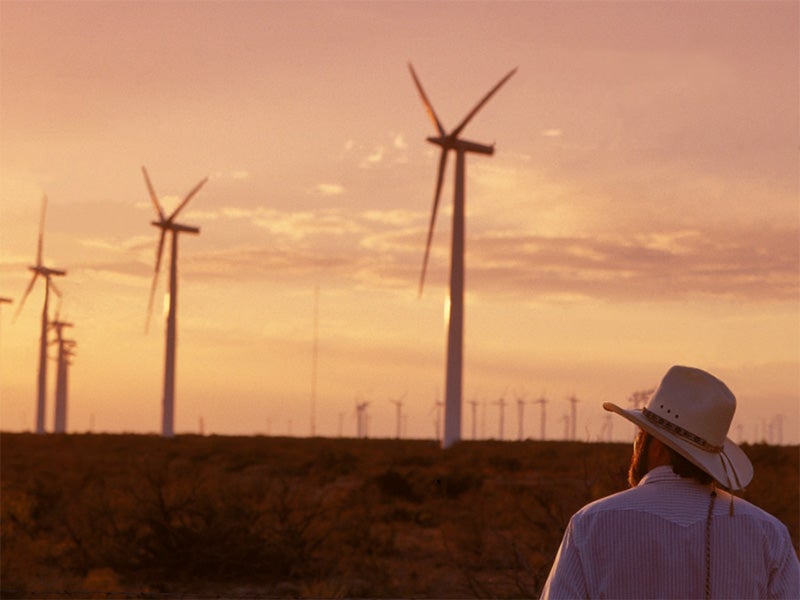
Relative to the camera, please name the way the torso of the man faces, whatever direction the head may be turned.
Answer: away from the camera

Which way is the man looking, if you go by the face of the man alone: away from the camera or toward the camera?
away from the camera
